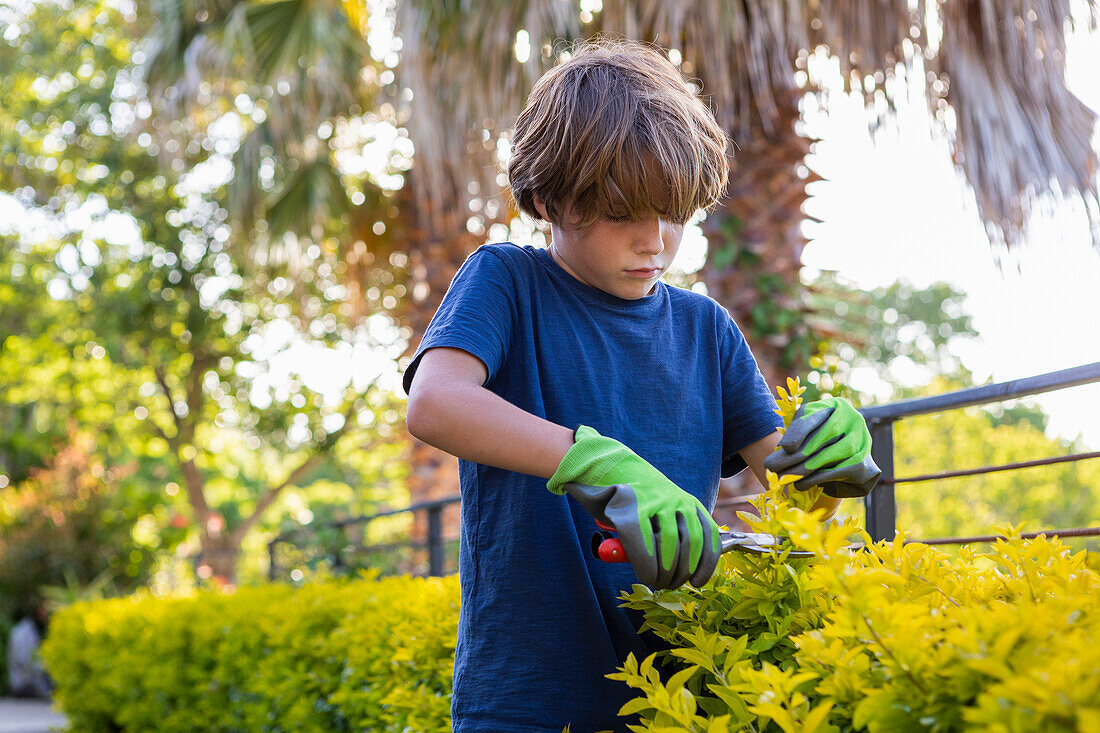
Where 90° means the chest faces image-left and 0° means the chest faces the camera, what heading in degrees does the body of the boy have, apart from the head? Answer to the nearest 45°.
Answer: approximately 315°

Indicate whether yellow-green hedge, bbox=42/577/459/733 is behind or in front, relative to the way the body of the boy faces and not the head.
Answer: behind

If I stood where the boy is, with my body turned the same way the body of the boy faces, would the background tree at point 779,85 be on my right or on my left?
on my left

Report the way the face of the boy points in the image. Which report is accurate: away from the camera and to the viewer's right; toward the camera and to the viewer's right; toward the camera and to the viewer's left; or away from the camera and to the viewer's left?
toward the camera and to the viewer's right
